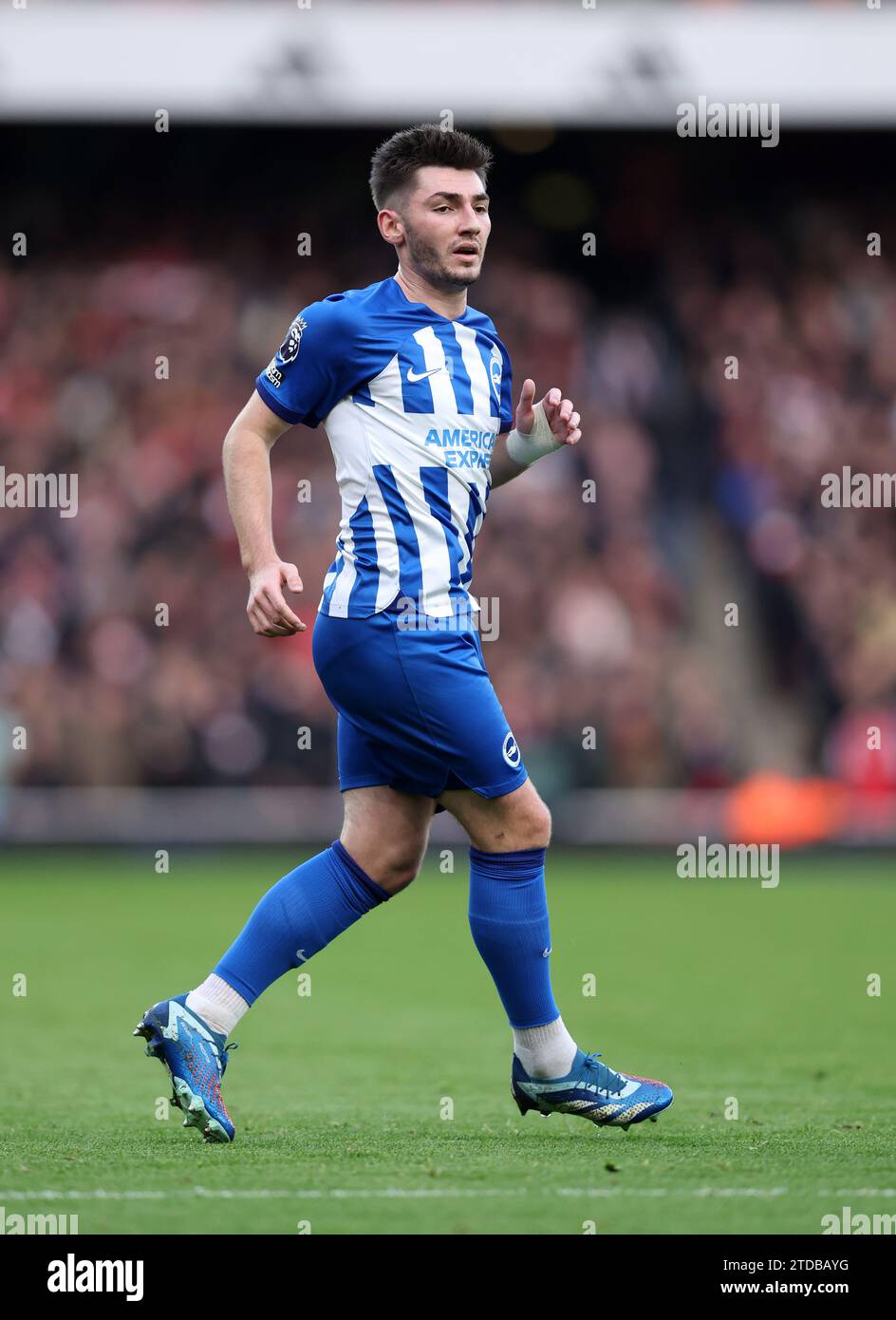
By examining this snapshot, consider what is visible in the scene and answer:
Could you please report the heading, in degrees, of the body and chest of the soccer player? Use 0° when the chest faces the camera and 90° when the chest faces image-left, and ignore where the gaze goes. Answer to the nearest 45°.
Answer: approximately 315°

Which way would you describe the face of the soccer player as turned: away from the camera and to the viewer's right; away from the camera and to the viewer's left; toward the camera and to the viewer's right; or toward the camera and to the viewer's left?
toward the camera and to the viewer's right
